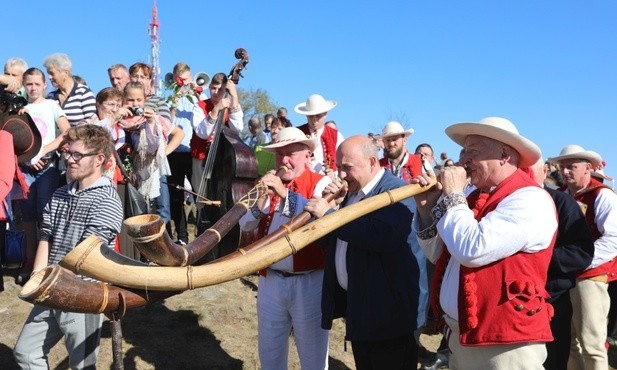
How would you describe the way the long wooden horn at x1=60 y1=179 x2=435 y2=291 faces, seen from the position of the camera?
facing to the left of the viewer

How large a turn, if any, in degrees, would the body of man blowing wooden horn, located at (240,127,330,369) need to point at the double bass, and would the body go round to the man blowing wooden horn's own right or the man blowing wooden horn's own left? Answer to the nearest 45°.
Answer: approximately 135° to the man blowing wooden horn's own right

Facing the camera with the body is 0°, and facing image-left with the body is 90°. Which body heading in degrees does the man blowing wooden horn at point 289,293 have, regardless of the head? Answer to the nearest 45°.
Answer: approximately 45°

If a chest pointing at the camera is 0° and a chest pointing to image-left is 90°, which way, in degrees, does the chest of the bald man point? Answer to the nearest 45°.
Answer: approximately 45°

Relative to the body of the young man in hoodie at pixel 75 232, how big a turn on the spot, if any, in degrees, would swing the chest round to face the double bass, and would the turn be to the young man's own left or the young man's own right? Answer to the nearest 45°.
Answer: approximately 180°
